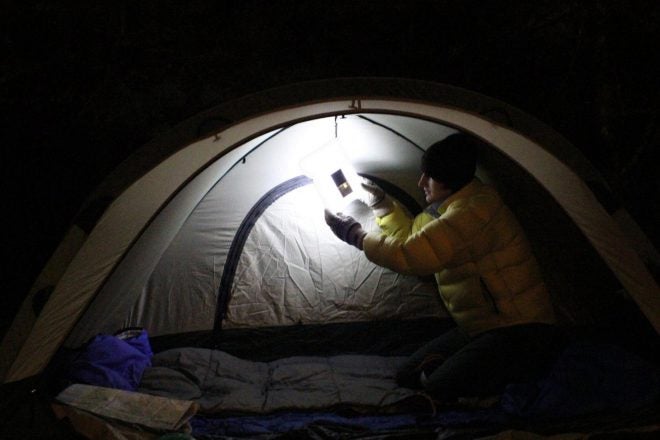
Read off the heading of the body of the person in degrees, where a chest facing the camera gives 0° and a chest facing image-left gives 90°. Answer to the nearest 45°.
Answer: approximately 90°

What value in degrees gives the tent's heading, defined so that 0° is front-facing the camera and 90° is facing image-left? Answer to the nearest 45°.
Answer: approximately 0°
